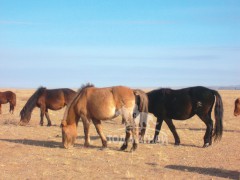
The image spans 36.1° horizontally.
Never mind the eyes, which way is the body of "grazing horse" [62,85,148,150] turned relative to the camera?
to the viewer's left

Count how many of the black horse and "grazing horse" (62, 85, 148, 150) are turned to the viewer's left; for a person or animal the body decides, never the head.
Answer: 2

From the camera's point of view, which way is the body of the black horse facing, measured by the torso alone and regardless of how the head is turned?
to the viewer's left

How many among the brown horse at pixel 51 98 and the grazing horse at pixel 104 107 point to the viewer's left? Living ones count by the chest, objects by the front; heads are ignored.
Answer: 2

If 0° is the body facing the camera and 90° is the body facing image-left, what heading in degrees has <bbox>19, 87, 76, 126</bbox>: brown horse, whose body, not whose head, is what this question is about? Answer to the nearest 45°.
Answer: approximately 90°

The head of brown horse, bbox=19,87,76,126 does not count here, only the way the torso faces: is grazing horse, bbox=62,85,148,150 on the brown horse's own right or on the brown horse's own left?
on the brown horse's own left

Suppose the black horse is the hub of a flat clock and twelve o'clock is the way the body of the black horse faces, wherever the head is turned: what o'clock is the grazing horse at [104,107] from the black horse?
The grazing horse is roughly at 11 o'clock from the black horse.

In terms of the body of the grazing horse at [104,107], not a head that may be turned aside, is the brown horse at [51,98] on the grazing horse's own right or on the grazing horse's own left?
on the grazing horse's own right

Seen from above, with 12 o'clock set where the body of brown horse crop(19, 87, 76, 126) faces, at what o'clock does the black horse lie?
The black horse is roughly at 8 o'clock from the brown horse.
